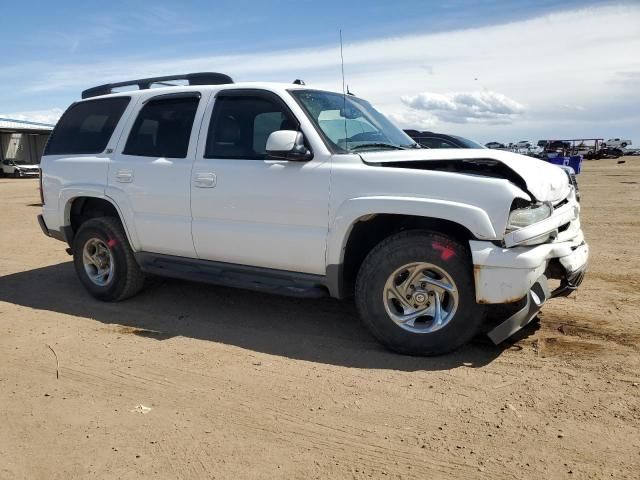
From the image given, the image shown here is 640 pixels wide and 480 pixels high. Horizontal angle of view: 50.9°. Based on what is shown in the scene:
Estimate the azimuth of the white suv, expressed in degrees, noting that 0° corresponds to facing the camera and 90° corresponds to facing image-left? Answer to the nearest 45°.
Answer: approximately 315°

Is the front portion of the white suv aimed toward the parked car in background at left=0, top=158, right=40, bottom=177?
no

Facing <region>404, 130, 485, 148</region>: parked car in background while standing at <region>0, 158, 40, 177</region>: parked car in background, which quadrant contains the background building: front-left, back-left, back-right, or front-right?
back-left

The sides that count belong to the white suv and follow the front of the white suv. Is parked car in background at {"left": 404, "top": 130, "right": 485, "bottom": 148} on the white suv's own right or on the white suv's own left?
on the white suv's own left

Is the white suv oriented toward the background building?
no
